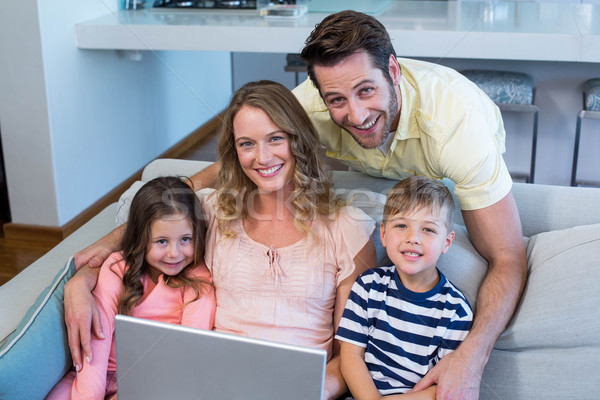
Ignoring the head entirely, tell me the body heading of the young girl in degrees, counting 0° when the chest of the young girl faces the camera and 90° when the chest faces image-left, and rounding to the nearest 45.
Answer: approximately 0°

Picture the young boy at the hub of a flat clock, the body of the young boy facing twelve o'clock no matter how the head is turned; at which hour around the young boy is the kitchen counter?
The kitchen counter is roughly at 6 o'clock from the young boy.

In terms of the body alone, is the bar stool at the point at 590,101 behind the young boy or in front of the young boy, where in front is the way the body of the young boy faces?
behind

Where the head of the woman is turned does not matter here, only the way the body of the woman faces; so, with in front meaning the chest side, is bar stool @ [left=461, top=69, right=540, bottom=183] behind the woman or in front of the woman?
behind
